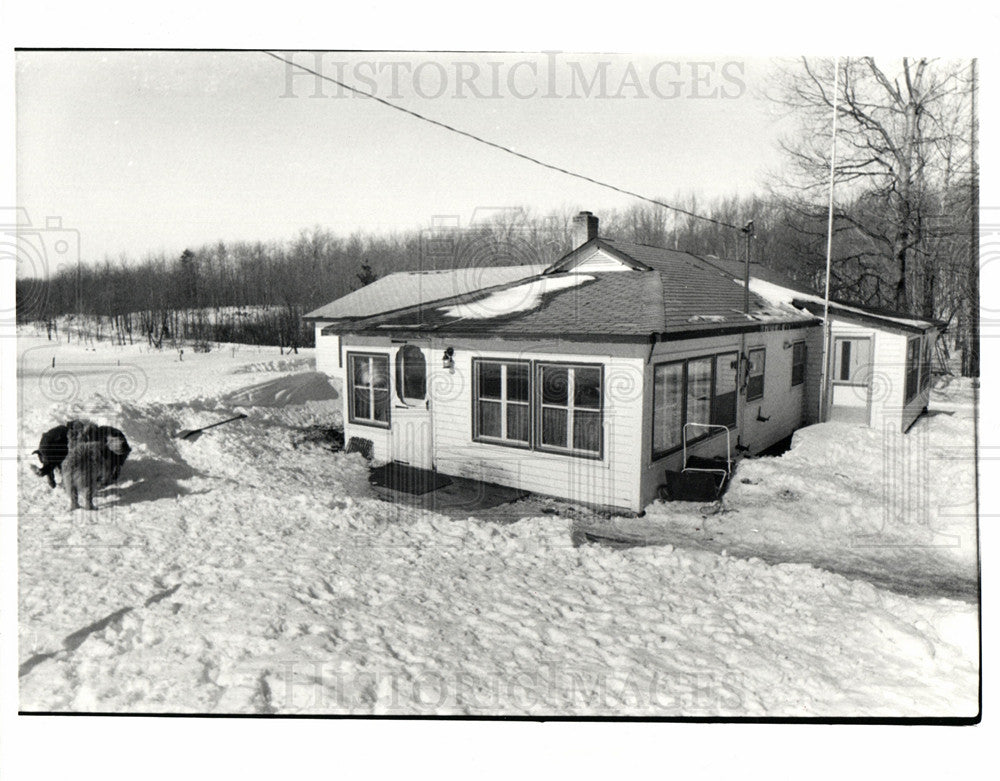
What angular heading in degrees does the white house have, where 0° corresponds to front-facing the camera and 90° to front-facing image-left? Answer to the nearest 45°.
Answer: approximately 45°
